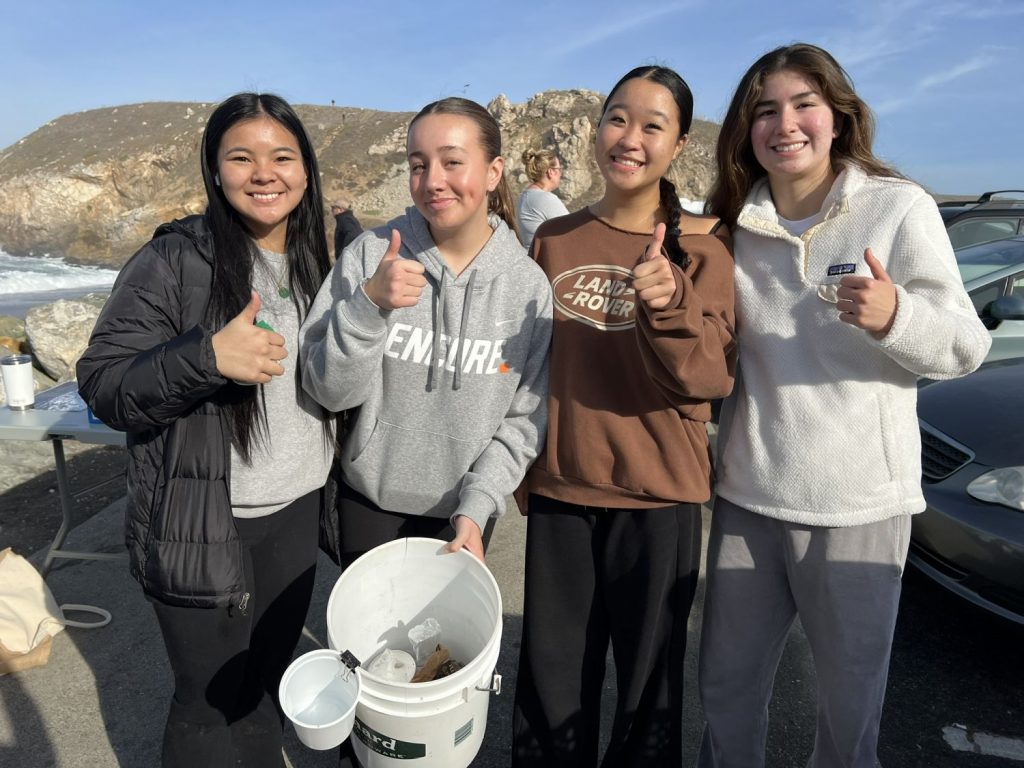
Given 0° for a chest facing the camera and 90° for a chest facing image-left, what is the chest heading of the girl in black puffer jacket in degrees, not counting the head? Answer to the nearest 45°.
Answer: approximately 315°

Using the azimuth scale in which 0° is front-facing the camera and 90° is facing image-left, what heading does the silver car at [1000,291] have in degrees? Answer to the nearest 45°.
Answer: approximately 45°

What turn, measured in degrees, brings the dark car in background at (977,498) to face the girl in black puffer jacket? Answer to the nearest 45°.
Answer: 0° — it already faces them

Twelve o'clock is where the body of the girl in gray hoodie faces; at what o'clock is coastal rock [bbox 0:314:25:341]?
The coastal rock is roughly at 5 o'clock from the girl in gray hoodie.

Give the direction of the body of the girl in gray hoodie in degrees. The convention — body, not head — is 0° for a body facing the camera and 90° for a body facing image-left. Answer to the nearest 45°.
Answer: approximately 0°

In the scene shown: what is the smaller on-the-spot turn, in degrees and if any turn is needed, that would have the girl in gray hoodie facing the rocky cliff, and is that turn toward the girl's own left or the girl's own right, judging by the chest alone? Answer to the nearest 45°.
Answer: approximately 180°

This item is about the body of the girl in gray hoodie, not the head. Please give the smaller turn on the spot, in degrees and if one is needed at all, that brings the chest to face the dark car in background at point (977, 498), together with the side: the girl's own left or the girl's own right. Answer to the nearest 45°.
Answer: approximately 90° to the girl's own left

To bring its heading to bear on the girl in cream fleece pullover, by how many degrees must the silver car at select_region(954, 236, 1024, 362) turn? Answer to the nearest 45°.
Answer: approximately 45° to its left

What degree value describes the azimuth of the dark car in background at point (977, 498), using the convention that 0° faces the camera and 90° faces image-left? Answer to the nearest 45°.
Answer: approximately 45°

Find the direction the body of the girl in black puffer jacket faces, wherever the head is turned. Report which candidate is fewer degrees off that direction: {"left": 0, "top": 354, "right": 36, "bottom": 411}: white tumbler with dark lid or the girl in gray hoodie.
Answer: the girl in gray hoodie

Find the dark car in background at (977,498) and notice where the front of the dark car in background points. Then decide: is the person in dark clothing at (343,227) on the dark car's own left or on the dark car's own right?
on the dark car's own right
